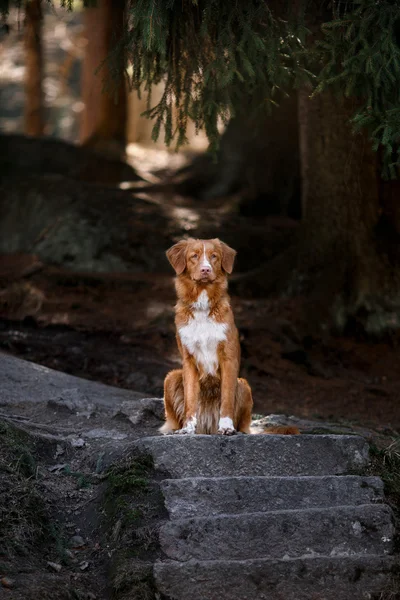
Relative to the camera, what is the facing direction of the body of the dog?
toward the camera

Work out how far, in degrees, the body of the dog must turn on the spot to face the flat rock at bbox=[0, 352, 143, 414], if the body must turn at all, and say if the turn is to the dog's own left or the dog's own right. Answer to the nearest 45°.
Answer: approximately 135° to the dog's own right

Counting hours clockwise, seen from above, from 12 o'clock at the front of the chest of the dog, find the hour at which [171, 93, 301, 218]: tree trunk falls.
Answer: The tree trunk is roughly at 6 o'clock from the dog.

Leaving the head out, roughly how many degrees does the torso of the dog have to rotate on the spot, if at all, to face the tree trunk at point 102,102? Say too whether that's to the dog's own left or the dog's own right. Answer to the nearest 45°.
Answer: approximately 180°

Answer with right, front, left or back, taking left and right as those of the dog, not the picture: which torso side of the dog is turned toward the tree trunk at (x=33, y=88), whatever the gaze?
back

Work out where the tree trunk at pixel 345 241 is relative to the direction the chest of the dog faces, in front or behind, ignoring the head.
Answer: behind
